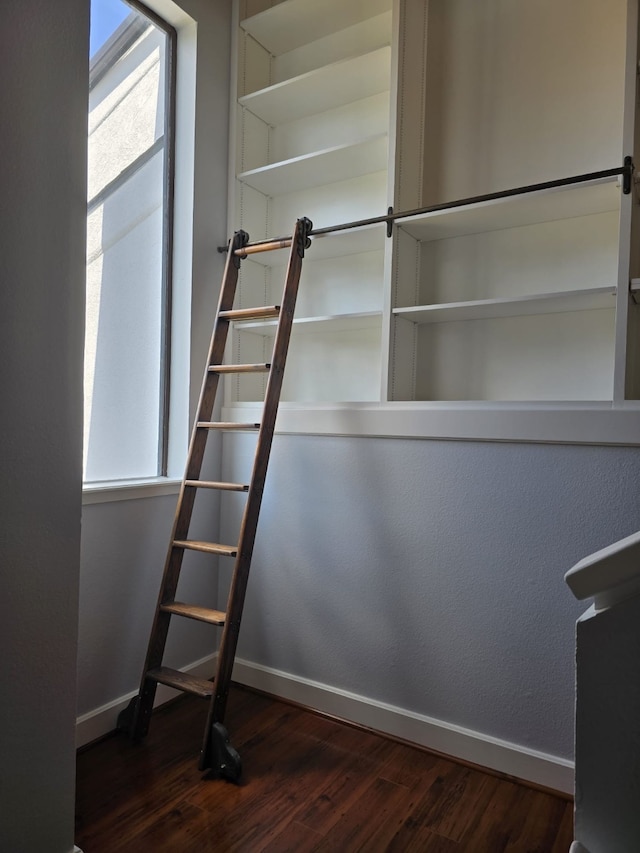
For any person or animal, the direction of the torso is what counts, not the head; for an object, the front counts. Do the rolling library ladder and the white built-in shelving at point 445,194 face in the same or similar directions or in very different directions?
same or similar directions

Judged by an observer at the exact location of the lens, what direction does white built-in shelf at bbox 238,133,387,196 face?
facing the viewer and to the left of the viewer

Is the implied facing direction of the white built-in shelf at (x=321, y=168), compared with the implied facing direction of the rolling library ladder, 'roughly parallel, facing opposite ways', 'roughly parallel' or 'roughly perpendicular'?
roughly parallel

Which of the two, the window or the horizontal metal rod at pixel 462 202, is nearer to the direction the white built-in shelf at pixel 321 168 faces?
the window

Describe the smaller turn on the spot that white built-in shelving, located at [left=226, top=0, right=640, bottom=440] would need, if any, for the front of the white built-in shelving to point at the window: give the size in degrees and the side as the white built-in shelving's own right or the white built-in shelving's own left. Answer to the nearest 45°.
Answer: approximately 45° to the white built-in shelving's own right

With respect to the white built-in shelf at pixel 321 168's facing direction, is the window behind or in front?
in front

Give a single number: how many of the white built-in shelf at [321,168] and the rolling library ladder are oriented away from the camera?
0

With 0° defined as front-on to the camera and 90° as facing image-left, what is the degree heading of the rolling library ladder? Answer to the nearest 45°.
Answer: approximately 45°

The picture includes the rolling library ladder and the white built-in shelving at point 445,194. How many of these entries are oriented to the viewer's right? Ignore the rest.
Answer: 0
